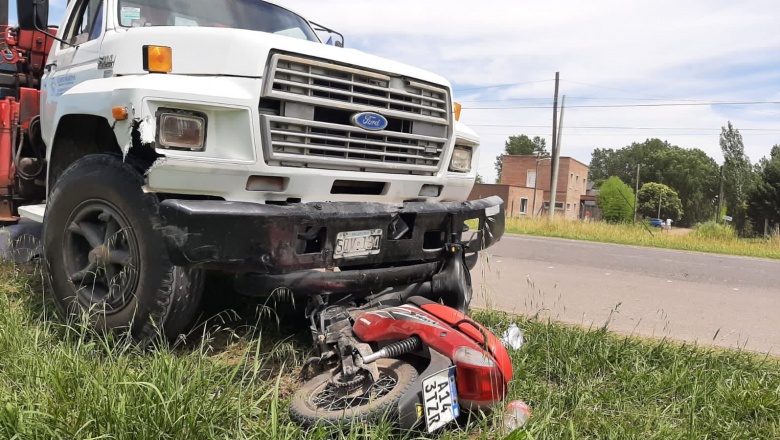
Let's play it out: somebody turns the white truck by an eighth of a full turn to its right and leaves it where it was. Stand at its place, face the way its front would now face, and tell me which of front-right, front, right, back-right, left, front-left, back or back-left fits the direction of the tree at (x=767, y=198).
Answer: back-left

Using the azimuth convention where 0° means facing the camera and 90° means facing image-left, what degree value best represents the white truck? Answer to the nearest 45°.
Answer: approximately 315°

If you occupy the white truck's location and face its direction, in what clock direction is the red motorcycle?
The red motorcycle is roughly at 12 o'clock from the white truck.
